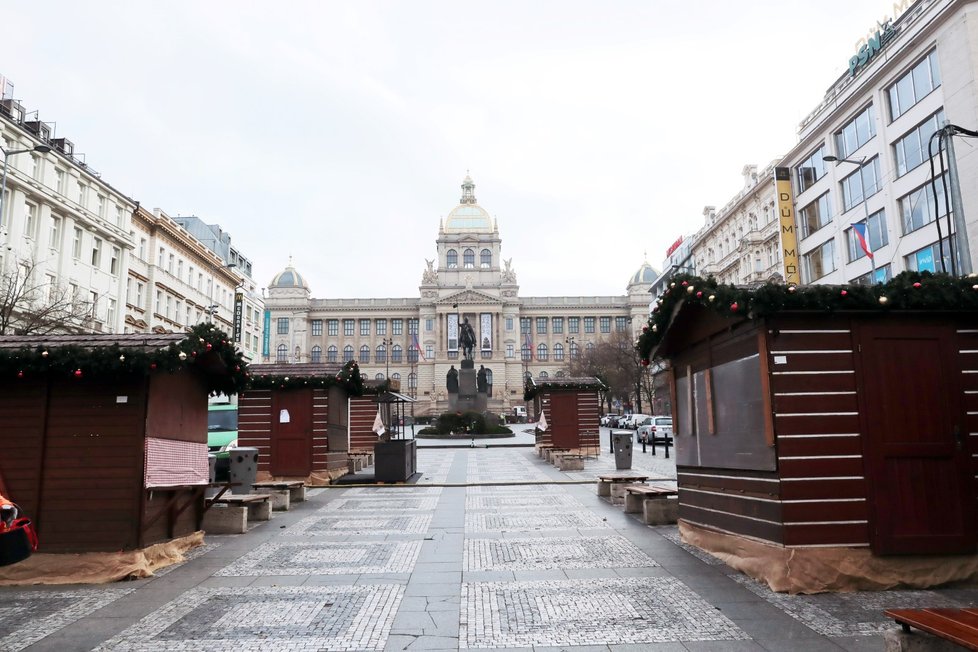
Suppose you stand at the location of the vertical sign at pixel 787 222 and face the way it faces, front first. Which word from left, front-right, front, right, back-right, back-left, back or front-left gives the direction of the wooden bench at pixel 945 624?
front

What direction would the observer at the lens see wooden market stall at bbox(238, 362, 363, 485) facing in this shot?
facing to the right of the viewer

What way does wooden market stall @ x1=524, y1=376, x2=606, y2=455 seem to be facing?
to the viewer's left

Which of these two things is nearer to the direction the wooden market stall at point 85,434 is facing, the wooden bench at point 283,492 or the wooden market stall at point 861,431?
the wooden market stall

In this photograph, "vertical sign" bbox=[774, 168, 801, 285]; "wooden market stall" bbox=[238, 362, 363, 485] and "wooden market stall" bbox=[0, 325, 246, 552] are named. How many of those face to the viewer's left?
0

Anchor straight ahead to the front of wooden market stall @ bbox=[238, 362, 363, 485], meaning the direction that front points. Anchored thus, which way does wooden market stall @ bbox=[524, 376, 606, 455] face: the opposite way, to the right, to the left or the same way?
the opposite way

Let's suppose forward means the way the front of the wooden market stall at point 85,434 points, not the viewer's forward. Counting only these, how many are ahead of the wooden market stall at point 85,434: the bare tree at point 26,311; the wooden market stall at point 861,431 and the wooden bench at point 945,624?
2

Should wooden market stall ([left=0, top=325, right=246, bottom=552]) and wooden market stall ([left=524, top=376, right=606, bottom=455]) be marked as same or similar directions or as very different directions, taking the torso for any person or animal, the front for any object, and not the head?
very different directions

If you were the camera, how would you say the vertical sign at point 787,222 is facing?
facing the viewer

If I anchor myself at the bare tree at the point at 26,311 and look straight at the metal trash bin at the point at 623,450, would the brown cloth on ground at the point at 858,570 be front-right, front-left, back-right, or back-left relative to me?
front-right
